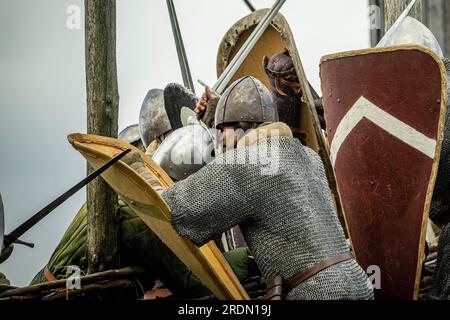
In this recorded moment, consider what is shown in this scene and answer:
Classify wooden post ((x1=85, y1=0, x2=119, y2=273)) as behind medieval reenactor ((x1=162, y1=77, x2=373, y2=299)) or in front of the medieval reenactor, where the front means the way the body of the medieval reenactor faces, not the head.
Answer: in front

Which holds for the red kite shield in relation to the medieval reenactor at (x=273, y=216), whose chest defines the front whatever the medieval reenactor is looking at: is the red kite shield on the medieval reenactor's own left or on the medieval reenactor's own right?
on the medieval reenactor's own right

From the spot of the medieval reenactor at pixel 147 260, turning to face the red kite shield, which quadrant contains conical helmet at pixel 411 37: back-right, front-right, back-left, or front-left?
front-left

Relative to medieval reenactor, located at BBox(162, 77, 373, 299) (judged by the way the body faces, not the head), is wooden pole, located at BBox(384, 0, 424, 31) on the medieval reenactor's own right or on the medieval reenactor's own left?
on the medieval reenactor's own right

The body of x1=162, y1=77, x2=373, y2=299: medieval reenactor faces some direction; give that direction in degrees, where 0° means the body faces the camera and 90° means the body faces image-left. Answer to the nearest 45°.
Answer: approximately 135°

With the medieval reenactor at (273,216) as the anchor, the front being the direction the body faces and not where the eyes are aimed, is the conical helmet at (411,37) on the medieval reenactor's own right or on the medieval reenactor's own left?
on the medieval reenactor's own right

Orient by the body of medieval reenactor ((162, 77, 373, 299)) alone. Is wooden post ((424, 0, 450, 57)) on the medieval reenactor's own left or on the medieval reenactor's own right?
on the medieval reenactor's own right

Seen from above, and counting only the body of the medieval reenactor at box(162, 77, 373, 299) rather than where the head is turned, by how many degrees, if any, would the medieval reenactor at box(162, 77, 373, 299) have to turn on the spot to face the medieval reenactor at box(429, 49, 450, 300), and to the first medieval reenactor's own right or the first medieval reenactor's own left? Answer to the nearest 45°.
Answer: approximately 90° to the first medieval reenactor's own right

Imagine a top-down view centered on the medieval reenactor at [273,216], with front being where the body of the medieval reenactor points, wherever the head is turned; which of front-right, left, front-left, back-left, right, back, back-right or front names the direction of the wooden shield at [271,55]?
front-right

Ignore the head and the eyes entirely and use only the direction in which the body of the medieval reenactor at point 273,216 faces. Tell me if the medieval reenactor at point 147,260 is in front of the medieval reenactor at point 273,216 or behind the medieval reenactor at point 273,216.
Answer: in front

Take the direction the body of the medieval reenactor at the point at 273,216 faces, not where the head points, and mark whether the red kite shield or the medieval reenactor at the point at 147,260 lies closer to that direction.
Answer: the medieval reenactor
